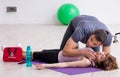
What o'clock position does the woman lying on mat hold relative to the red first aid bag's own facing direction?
The woman lying on mat is roughly at 10 o'clock from the red first aid bag.

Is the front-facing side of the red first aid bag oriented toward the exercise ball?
no

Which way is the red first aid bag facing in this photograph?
toward the camera

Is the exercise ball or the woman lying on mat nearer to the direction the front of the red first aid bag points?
the woman lying on mat
